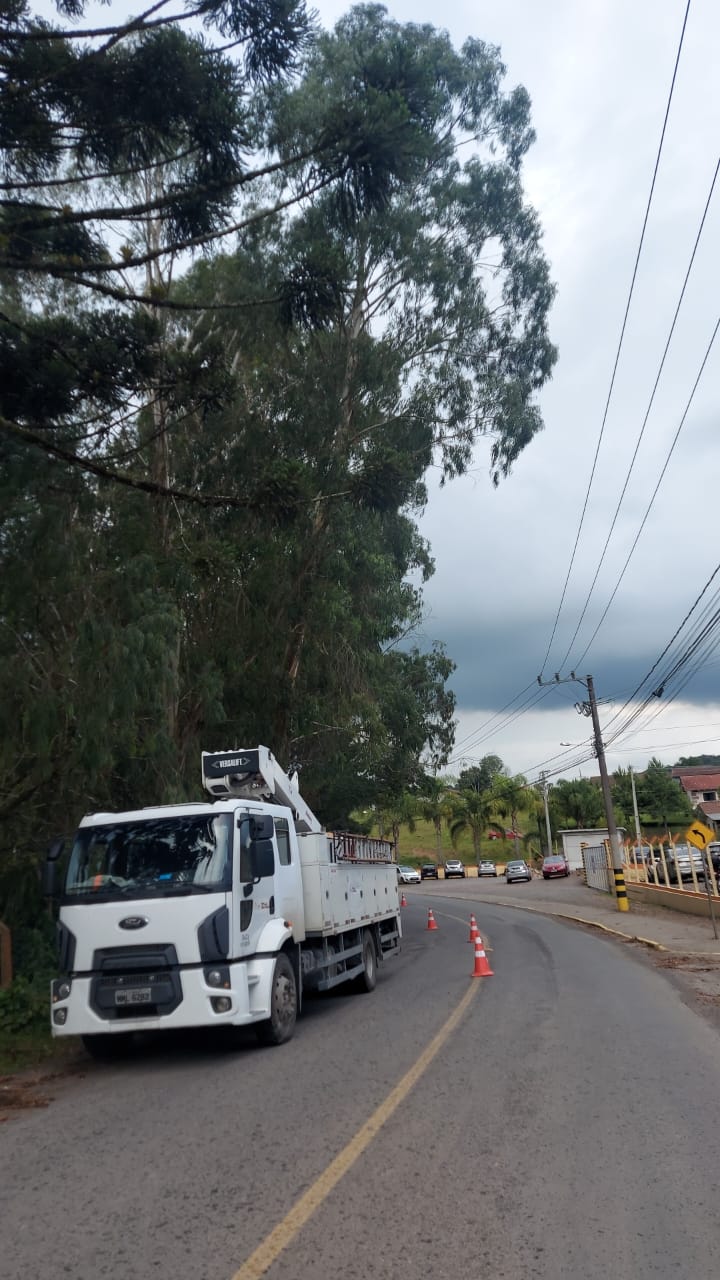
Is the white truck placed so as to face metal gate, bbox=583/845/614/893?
no

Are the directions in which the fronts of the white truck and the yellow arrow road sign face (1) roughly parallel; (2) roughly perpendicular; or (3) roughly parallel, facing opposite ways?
roughly parallel

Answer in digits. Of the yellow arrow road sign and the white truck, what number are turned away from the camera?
0

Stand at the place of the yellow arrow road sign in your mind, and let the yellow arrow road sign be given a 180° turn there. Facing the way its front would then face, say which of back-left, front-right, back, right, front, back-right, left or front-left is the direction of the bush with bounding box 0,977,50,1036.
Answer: back-left

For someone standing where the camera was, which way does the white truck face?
facing the viewer and to the left of the viewer

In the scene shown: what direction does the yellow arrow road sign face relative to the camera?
toward the camera

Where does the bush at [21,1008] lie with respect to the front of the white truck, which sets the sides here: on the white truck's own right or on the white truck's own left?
on the white truck's own right

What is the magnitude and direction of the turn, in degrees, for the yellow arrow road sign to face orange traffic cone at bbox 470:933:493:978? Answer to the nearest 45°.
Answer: approximately 45° to its right

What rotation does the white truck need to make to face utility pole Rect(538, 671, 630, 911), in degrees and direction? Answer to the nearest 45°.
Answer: approximately 180°

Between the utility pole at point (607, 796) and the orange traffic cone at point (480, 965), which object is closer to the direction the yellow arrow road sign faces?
the orange traffic cone

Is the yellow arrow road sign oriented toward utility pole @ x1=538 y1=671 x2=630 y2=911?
no
